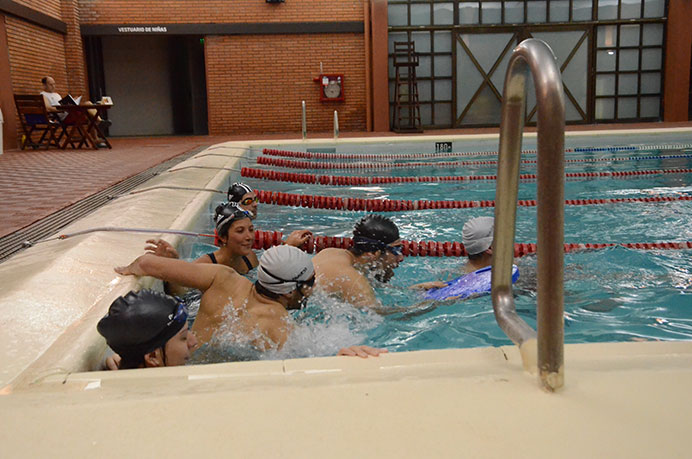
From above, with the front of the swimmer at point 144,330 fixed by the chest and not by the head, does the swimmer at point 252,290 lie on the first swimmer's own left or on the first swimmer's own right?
on the first swimmer's own left

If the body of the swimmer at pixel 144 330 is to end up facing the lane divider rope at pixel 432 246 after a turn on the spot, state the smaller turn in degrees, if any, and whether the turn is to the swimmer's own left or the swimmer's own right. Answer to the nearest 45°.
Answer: approximately 45° to the swimmer's own left

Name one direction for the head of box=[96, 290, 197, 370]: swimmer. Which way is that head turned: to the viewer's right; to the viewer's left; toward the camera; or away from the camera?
to the viewer's right

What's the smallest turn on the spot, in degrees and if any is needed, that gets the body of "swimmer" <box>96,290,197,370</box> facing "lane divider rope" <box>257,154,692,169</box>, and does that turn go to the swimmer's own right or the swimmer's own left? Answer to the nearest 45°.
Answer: approximately 45° to the swimmer's own left

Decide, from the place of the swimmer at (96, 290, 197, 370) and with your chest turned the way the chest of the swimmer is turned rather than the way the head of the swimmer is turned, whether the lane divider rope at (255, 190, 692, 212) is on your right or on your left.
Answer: on your left

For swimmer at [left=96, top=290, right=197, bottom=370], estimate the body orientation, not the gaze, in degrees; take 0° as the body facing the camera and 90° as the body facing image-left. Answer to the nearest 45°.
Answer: approximately 270°
